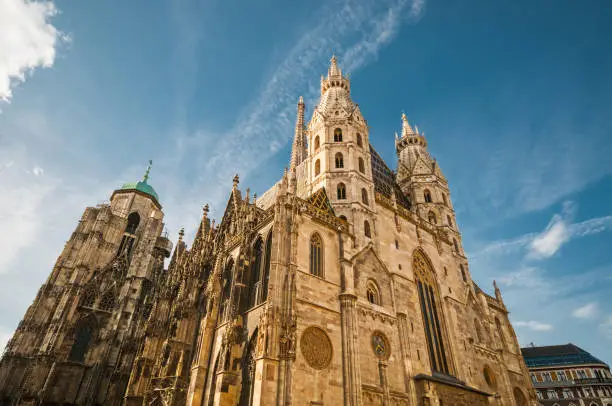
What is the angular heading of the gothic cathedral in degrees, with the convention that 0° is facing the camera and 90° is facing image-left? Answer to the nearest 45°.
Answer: approximately 315°
